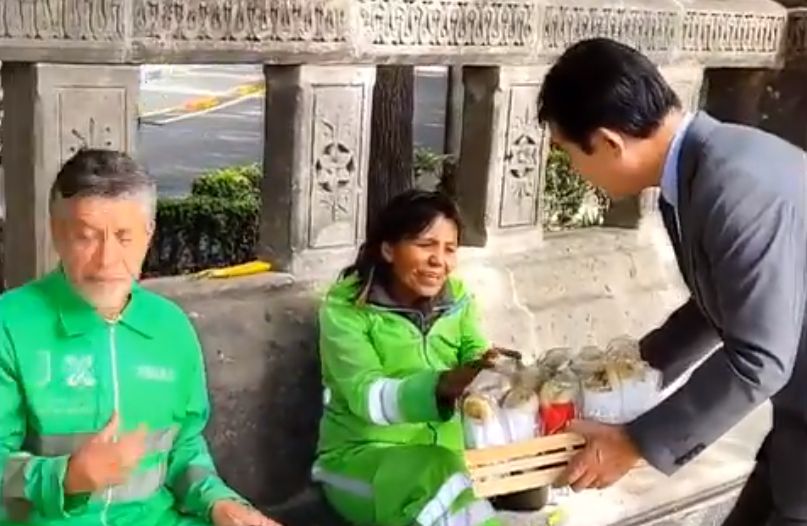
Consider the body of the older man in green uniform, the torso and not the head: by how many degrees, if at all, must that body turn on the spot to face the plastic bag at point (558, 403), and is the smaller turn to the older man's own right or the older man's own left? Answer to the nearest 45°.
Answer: approximately 90° to the older man's own left

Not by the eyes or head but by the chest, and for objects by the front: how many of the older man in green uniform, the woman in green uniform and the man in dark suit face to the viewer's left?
1

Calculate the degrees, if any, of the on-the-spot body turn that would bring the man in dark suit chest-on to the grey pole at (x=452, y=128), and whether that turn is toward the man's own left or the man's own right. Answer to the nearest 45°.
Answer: approximately 90° to the man's own right

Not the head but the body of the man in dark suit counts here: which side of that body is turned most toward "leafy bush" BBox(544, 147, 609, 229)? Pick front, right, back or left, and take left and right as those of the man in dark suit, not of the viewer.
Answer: right

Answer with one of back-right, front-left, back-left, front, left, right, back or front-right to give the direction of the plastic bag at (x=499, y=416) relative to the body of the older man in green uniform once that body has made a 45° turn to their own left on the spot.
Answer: front-left

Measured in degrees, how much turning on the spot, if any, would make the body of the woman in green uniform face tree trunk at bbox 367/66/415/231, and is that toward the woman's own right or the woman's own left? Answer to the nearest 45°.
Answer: approximately 135° to the woman's own left

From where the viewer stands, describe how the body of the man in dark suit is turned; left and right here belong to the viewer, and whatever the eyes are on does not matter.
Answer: facing to the left of the viewer

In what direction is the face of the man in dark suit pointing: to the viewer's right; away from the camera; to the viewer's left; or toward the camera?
to the viewer's left

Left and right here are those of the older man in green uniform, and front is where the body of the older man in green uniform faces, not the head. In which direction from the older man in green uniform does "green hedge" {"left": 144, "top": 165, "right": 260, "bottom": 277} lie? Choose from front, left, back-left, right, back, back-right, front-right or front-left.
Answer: back

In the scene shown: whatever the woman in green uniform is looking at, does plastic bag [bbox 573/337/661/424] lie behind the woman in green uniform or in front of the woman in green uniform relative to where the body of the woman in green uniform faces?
in front

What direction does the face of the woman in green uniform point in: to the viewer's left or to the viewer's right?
to the viewer's right

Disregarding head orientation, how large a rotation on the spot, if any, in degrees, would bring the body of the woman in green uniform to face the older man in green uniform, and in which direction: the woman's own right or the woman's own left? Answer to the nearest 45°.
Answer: approximately 90° to the woman's own right

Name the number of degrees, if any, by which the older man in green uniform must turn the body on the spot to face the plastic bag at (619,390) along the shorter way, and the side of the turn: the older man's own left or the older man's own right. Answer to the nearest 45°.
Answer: approximately 90° to the older man's own left

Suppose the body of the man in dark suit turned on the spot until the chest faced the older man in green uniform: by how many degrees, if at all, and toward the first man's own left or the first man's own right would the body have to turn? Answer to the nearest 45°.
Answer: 0° — they already face them

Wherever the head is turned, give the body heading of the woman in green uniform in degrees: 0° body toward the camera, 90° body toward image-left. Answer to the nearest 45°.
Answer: approximately 315°

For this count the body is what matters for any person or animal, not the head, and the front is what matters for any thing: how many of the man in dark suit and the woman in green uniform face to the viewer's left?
1
